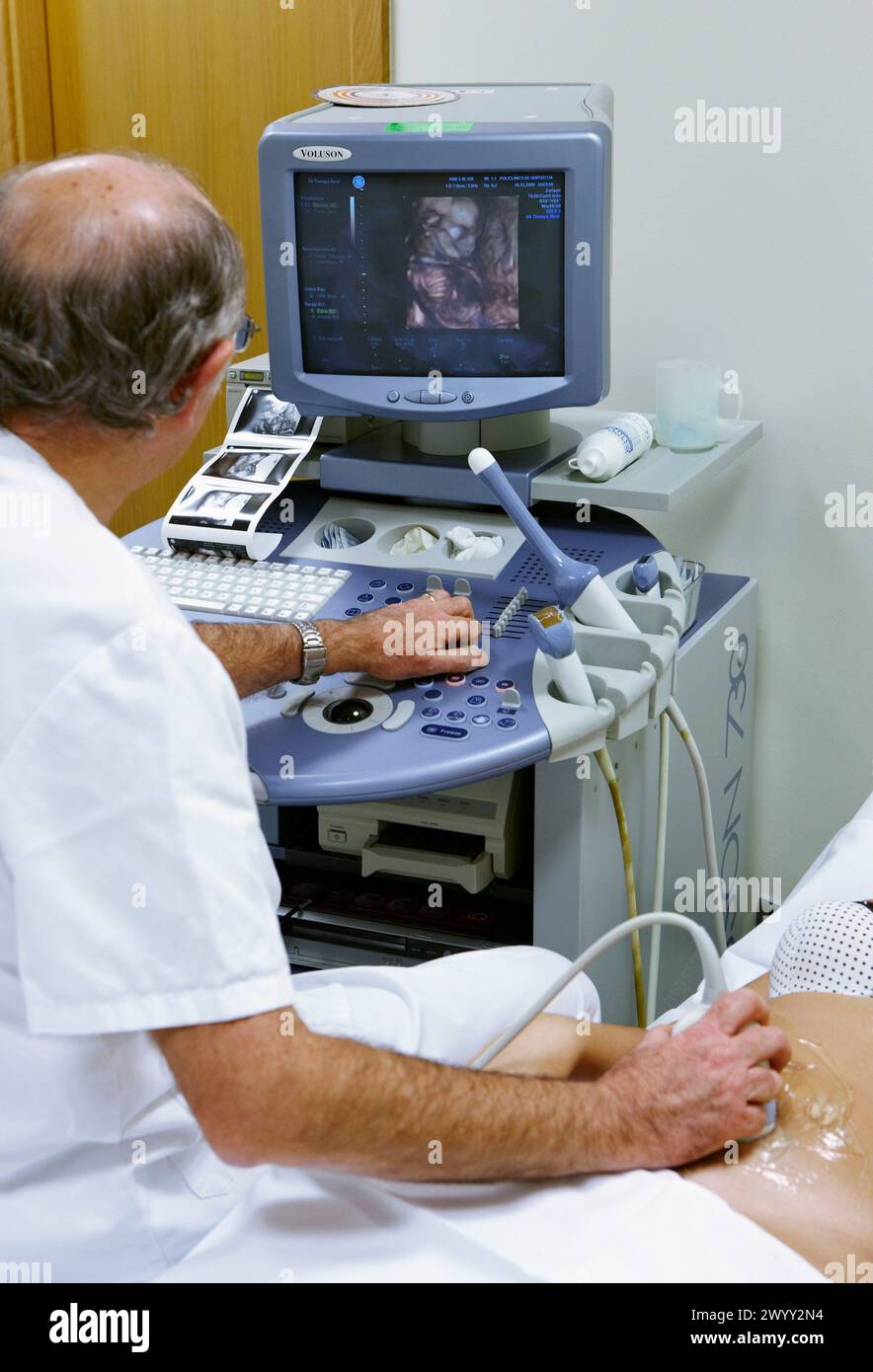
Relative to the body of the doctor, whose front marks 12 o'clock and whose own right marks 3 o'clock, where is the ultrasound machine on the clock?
The ultrasound machine is roughly at 11 o'clock from the doctor.

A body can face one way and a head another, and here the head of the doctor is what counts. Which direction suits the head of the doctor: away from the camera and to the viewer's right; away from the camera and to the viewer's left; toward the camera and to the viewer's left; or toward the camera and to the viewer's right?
away from the camera and to the viewer's right

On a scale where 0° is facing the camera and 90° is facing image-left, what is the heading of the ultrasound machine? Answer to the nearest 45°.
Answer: approximately 45°

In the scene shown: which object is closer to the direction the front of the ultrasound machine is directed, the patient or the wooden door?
the patient

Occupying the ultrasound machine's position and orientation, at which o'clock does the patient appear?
The patient is roughly at 10 o'clock from the ultrasound machine.

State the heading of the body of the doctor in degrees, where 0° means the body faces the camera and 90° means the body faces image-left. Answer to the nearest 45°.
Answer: approximately 225°

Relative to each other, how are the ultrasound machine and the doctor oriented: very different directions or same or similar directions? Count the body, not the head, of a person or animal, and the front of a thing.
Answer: very different directions
